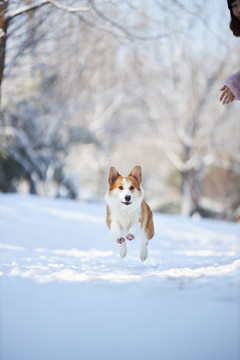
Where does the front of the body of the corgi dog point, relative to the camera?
toward the camera

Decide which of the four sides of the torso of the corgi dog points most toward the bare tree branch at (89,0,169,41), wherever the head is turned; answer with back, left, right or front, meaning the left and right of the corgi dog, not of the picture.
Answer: back
